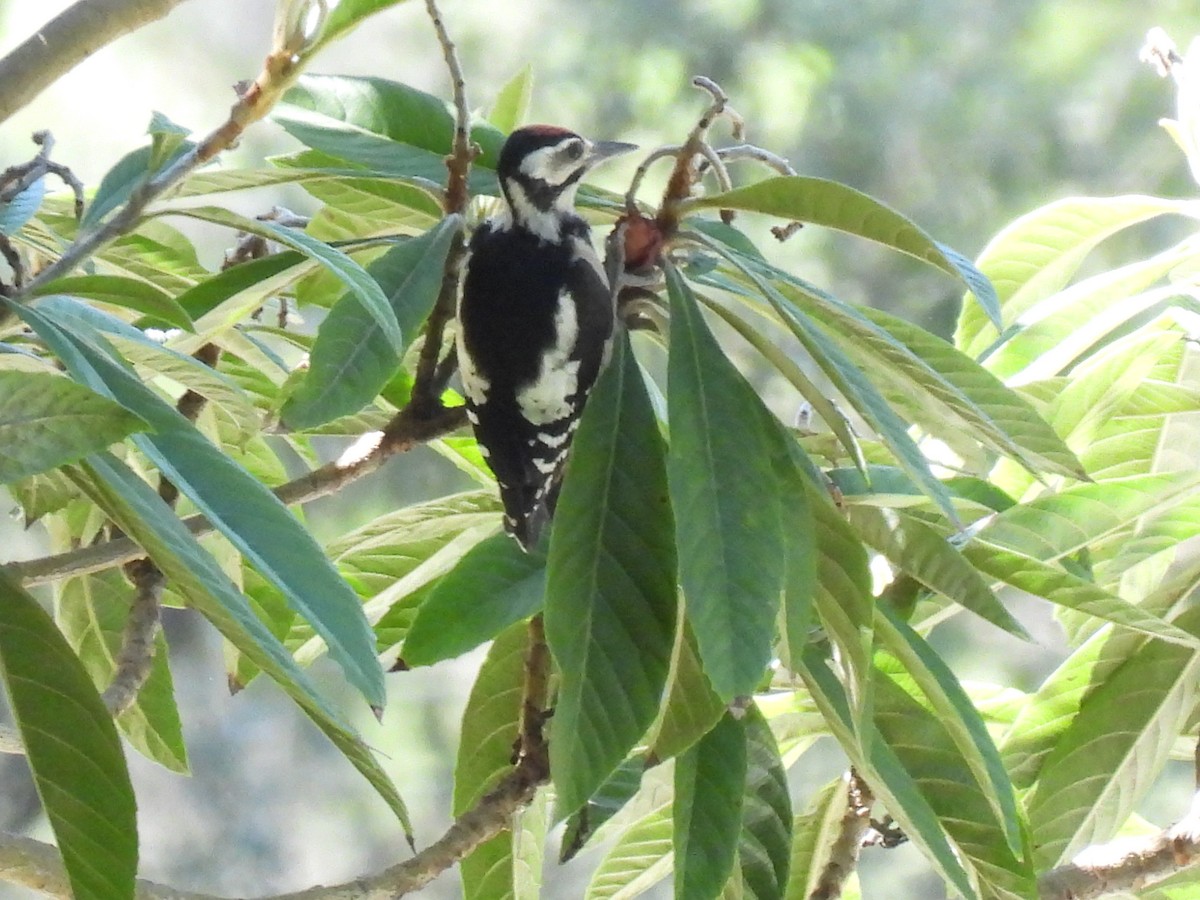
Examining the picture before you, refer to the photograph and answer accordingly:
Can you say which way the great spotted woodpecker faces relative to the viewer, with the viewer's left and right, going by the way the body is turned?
facing away from the viewer and to the right of the viewer
